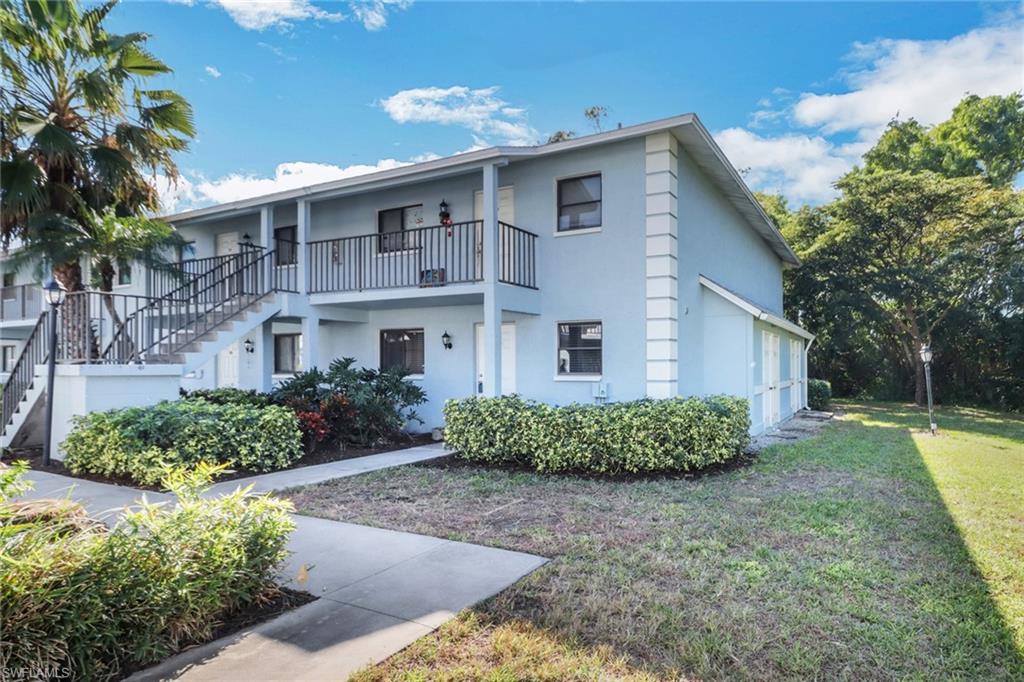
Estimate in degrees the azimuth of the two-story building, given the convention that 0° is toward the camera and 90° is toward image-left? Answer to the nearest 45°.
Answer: approximately 45°

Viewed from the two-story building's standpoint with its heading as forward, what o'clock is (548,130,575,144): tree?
The tree is roughly at 5 o'clock from the two-story building.

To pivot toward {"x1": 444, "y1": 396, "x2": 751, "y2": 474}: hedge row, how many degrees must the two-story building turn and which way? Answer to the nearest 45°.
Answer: approximately 45° to its left

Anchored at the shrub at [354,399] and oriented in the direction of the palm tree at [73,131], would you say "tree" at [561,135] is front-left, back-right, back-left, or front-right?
back-right

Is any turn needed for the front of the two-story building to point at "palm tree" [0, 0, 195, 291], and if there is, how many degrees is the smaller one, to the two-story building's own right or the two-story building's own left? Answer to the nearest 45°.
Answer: approximately 45° to the two-story building's own right

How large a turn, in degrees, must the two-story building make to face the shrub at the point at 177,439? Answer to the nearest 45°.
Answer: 0° — it already faces it

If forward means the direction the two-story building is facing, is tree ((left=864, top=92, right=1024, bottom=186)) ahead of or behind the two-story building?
behind

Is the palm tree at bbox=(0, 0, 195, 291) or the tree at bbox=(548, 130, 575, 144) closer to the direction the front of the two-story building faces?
the palm tree

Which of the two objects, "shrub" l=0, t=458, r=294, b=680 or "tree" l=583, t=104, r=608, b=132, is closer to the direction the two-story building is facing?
the shrub

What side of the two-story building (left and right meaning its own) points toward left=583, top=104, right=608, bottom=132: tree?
back

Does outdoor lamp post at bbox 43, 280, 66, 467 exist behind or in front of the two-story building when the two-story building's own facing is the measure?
in front

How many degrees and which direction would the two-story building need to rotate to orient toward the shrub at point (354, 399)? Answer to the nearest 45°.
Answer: approximately 45° to its right
